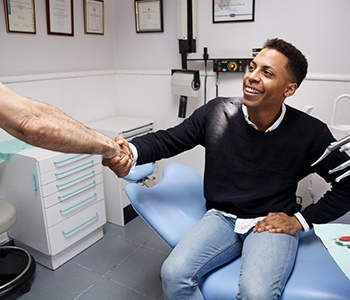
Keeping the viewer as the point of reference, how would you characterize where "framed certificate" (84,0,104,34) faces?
facing the viewer and to the right of the viewer

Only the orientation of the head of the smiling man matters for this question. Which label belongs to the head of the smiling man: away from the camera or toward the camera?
toward the camera

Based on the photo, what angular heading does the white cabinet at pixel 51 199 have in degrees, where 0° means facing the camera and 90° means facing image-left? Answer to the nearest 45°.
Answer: approximately 315°

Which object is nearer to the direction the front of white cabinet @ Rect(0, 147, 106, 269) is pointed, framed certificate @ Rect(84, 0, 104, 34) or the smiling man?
the smiling man

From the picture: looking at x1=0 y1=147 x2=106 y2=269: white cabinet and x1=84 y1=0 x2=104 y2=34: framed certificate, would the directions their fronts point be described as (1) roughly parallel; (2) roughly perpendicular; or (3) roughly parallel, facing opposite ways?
roughly parallel

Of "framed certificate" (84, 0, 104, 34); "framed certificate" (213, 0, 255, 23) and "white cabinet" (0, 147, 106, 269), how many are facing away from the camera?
0

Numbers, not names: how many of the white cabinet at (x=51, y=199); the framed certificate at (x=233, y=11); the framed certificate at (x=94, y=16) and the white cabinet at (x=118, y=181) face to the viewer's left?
0

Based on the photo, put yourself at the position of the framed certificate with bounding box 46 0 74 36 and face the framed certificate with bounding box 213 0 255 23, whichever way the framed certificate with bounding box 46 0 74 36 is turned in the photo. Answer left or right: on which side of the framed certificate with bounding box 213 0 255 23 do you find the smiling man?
right

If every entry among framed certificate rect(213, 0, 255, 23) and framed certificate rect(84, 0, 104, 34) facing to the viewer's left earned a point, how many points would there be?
0

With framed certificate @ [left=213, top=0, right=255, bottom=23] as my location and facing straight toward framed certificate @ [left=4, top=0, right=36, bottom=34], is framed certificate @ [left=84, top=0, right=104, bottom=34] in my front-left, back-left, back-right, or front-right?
front-right

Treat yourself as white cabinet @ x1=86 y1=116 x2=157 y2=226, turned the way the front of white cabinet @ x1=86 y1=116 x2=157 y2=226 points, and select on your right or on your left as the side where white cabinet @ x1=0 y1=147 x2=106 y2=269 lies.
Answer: on your right

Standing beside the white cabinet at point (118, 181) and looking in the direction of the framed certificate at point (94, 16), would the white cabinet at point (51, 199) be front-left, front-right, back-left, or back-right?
back-left

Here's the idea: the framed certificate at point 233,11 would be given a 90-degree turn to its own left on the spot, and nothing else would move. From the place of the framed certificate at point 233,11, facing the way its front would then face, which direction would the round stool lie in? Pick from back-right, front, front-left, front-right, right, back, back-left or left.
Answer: back-right

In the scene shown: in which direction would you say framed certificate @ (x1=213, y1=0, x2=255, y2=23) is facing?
toward the camera

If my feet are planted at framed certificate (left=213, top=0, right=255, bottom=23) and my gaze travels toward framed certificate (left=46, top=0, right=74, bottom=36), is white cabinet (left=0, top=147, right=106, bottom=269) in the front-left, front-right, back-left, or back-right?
front-left
